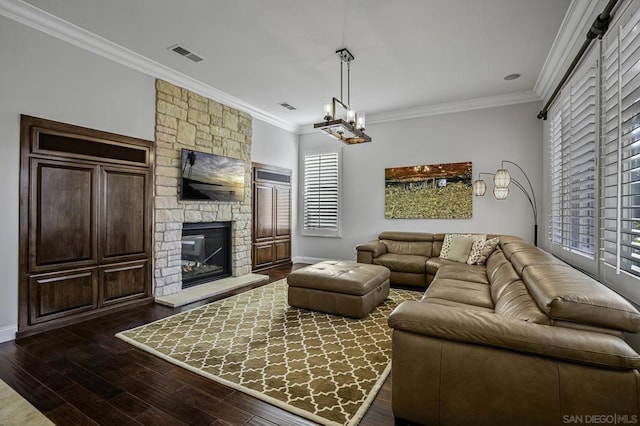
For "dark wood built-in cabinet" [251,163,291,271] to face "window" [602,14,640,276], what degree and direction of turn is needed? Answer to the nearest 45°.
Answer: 0° — it already faces it

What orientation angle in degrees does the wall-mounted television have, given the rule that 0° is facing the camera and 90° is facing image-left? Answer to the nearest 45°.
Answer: approximately 315°

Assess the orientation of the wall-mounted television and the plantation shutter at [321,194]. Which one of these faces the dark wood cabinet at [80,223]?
the plantation shutter

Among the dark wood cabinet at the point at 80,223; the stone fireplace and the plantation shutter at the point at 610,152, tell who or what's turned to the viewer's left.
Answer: the plantation shutter

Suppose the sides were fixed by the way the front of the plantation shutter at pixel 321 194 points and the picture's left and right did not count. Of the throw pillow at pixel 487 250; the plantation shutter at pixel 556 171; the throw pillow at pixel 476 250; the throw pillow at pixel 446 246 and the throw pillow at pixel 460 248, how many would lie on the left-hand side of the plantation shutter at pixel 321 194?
5

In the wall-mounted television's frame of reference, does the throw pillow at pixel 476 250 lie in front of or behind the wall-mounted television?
in front

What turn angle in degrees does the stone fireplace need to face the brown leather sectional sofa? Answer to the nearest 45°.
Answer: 0° — it already faces it

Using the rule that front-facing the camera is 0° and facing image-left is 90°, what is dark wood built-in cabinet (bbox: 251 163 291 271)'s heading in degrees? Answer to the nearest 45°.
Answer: approximately 315°

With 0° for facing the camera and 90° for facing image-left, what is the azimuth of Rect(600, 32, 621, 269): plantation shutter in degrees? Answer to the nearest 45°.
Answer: approximately 90°

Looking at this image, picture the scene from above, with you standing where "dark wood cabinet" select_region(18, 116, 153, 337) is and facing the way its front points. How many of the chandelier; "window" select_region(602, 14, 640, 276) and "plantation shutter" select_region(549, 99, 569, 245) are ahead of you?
3

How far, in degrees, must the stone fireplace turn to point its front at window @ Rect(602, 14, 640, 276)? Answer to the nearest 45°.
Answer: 0° — it already faces it

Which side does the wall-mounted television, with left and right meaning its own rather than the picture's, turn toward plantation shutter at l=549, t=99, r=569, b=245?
front

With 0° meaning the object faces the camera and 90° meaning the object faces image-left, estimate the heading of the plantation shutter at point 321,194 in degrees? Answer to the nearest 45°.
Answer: approximately 45°
